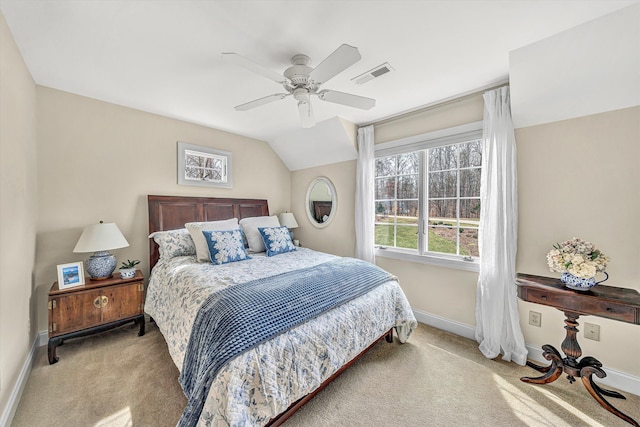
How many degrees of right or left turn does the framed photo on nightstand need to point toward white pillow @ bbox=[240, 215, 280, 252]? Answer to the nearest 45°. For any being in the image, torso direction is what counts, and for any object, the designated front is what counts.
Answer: approximately 90° to its left

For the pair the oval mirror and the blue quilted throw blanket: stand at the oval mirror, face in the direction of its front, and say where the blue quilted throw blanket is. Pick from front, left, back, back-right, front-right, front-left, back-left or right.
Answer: front-left

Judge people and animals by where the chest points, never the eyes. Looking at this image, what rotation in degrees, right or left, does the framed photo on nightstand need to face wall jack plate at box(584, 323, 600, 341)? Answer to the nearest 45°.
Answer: approximately 45° to its left

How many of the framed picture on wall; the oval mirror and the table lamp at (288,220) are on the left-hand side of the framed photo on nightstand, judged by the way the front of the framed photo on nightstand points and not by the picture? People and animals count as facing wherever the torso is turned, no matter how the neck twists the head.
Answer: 3

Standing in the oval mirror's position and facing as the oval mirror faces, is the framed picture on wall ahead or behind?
ahead

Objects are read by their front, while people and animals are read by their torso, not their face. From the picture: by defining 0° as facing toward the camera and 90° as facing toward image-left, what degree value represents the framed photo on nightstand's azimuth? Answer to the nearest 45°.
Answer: approximately 0°

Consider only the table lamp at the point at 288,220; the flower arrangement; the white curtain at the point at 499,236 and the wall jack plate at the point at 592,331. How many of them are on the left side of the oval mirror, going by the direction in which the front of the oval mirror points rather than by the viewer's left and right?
3

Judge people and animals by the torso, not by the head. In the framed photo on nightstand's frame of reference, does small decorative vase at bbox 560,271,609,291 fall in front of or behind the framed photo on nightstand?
in front
